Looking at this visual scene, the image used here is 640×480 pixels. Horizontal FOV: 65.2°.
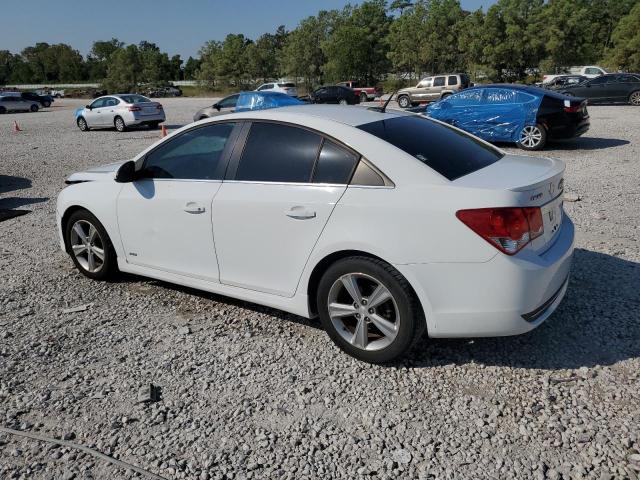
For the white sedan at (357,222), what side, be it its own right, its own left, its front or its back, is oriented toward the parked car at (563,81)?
right

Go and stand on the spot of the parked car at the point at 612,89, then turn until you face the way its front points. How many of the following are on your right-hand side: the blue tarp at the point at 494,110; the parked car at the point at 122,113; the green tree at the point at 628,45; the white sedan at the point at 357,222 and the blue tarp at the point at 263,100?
1

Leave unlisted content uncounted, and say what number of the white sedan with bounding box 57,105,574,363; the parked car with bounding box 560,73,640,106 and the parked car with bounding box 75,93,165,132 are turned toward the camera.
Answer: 0

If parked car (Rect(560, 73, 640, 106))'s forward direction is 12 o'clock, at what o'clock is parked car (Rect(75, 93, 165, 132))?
parked car (Rect(75, 93, 165, 132)) is roughly at 11 o'clock from parked car (Rect(560, 73, 640, 106)).

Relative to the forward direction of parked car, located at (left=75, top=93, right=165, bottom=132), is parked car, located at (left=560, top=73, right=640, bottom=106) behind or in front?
behind

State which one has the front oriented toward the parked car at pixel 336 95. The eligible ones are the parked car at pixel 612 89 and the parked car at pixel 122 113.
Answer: the parked car at pixel 612 89

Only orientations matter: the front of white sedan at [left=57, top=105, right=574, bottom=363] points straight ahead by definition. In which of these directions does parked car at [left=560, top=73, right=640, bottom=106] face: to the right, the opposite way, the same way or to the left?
the same way

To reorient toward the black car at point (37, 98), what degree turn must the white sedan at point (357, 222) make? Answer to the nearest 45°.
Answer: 0° — it already faces it

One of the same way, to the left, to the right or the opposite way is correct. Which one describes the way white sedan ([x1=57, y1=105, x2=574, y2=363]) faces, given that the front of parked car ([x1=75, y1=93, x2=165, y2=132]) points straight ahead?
the same way

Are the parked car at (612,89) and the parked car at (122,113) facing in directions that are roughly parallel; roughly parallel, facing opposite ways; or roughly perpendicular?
roughly parallel

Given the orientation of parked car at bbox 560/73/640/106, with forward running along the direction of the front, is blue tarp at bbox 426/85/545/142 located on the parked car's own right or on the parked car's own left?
on the parked car's own left

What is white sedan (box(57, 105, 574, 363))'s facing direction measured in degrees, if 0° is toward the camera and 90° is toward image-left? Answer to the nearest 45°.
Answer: approximately 135°

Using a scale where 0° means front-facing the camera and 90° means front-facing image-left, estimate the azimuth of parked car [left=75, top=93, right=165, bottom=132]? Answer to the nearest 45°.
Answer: approximately 135°

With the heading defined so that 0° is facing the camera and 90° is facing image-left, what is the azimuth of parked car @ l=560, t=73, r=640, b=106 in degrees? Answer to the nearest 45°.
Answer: approximately 90°

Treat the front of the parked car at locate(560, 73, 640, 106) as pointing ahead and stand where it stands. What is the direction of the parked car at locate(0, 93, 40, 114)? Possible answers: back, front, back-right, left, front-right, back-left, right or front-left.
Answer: front

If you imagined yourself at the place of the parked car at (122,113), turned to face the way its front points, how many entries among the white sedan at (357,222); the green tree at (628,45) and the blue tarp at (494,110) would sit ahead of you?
0
